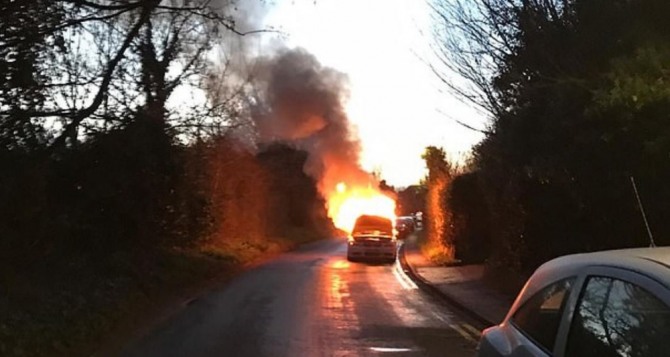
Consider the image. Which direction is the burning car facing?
toward the camera

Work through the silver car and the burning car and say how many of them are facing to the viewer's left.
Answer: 0

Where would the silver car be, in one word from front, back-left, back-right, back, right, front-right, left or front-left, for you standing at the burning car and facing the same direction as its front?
front
